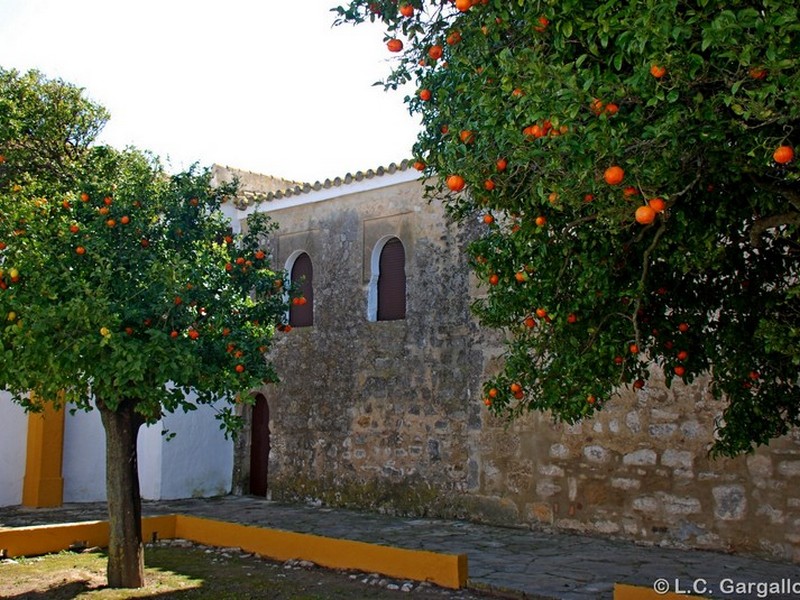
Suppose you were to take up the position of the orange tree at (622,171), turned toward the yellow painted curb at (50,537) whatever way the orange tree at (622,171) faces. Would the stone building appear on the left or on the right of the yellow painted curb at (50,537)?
right

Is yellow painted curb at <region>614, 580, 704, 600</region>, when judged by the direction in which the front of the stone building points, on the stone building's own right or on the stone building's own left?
on the stone building's own left

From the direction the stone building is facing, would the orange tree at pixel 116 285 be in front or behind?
in front

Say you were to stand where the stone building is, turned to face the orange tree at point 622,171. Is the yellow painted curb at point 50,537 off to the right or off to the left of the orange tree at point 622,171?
right

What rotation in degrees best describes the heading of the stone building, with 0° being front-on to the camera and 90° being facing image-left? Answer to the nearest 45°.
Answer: approximately 45°
